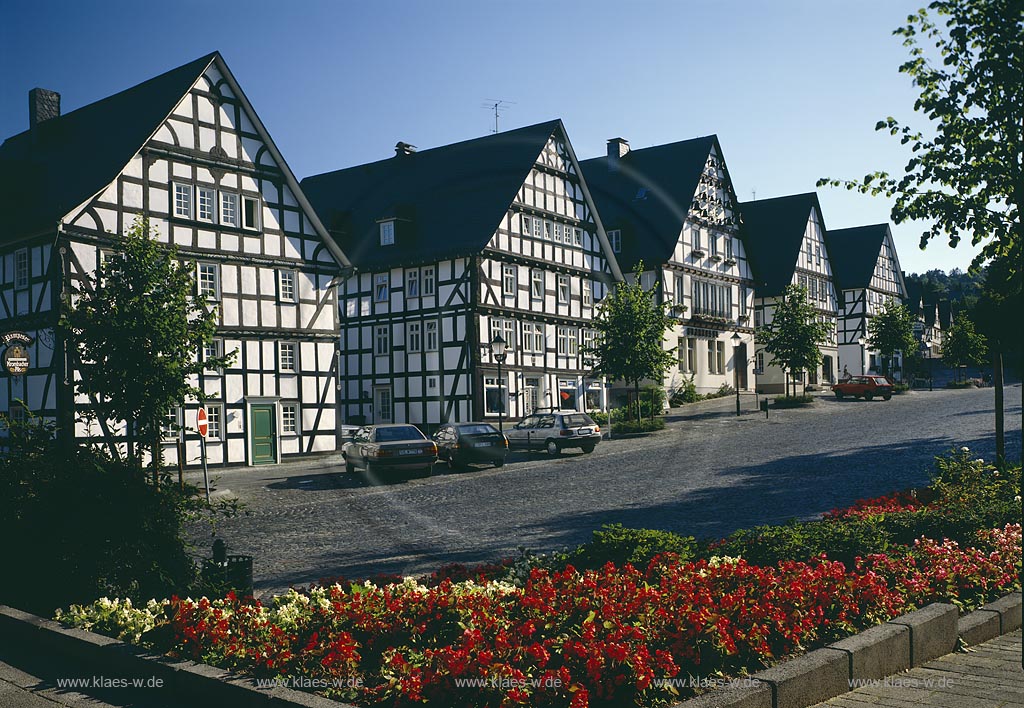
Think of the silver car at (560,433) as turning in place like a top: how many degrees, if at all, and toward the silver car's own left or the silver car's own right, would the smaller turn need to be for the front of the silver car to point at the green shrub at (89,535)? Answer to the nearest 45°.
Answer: approximately 135° to the silver car's own left

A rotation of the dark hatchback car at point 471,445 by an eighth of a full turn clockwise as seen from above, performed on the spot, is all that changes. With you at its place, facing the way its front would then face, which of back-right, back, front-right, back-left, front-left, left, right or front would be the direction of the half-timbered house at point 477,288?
front

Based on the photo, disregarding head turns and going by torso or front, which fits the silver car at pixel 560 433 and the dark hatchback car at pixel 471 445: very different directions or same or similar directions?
same or similar directions

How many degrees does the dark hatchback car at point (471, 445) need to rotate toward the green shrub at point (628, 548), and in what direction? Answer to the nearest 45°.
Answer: approximately 135° to its left

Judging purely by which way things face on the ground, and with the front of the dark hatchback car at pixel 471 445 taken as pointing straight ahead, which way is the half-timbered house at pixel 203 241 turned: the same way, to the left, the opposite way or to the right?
the opposite way

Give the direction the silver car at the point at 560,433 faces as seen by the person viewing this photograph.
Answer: facing away from the viewer and to the left of the viewer

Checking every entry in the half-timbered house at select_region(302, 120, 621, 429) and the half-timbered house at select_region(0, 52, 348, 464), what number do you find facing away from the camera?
0

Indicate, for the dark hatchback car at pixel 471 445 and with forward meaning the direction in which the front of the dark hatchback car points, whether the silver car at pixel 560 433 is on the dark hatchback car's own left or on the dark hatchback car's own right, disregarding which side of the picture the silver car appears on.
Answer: on the dark hatchback car's own right

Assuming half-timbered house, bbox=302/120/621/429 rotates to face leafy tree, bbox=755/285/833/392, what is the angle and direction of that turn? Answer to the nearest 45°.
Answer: approximately 45° to its left

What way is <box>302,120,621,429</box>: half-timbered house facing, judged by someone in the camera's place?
facing the viewer and to the right of the viewer

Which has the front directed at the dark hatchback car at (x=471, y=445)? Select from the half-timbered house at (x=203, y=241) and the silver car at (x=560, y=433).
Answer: the half-timbered house

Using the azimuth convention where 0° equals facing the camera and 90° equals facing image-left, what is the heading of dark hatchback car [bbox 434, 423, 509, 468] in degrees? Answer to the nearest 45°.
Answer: approximately 135°

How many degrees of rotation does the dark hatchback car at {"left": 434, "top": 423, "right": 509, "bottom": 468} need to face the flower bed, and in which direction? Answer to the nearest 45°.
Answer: approximately 135° to its left

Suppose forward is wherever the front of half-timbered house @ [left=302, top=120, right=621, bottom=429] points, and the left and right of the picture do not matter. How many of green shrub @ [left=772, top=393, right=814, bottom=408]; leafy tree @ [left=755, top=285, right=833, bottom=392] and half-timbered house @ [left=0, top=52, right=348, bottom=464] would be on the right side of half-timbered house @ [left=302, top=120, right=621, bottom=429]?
1

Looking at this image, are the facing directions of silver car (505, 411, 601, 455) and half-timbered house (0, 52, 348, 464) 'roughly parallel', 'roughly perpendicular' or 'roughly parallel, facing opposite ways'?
roughly parallel, facing opposite ways

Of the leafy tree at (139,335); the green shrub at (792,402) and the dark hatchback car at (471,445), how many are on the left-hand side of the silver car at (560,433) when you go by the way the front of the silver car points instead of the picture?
2

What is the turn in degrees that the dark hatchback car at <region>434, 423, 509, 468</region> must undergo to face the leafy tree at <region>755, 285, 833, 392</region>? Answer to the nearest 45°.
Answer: approximately 90° to its right

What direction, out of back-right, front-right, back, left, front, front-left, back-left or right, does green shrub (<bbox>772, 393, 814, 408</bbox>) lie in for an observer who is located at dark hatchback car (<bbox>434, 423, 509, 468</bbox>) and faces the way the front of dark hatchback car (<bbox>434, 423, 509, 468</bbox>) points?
right

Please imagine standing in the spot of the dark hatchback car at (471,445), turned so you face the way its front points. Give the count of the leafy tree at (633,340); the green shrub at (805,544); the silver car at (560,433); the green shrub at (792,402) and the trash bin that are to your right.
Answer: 3

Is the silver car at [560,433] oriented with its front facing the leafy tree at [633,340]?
no

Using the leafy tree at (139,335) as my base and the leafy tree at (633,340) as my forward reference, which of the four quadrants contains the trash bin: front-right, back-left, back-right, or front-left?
back-right

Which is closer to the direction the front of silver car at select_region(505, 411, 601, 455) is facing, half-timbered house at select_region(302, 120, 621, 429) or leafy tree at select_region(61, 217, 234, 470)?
the half-timbered house
